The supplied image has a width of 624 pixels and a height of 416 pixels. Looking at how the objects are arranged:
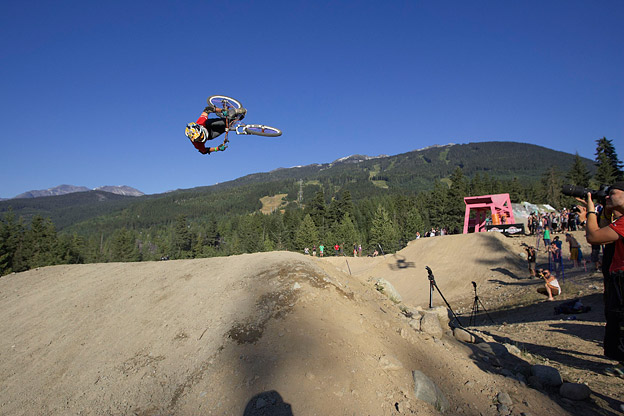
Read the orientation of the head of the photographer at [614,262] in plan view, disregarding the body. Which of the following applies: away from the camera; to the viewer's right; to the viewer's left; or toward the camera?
to the viewer's left

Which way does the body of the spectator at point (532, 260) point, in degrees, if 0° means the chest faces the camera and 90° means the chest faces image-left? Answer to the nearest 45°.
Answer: approximately 90°

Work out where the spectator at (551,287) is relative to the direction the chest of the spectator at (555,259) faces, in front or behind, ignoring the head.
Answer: in front

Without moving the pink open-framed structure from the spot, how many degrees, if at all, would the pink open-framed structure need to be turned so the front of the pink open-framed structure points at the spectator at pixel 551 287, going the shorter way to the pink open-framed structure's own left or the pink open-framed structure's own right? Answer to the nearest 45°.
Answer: approximately 45° to the pink open-framed structure's own left

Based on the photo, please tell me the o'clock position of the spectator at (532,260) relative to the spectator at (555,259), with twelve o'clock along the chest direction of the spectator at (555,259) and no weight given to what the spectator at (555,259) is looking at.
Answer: the spectator at (532,260) is roughly at 12 o'clock from the spectator at (555,259).

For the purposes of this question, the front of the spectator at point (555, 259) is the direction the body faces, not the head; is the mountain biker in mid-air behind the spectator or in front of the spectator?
in front

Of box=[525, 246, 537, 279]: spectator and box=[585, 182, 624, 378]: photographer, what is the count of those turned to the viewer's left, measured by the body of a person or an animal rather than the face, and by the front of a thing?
2

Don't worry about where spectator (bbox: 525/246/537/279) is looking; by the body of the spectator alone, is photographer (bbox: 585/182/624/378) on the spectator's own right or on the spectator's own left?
on the spectator's own left

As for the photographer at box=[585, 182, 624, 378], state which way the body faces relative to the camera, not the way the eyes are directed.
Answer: to the viewer's left

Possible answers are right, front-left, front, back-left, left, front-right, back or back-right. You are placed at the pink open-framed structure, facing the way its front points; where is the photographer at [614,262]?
front-left

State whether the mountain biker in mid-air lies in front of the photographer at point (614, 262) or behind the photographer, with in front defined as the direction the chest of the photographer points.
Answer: in front

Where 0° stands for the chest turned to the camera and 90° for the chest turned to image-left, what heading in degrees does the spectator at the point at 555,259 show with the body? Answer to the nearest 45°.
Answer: approximately 45°

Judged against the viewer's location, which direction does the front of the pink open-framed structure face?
facing the viewer and to the left of the viewer

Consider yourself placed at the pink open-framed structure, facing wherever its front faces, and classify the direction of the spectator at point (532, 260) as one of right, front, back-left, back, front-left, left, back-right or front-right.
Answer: front-left

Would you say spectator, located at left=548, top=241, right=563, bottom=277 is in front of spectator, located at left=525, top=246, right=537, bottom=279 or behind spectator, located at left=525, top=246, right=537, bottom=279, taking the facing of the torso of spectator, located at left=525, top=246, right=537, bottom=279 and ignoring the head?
behind
